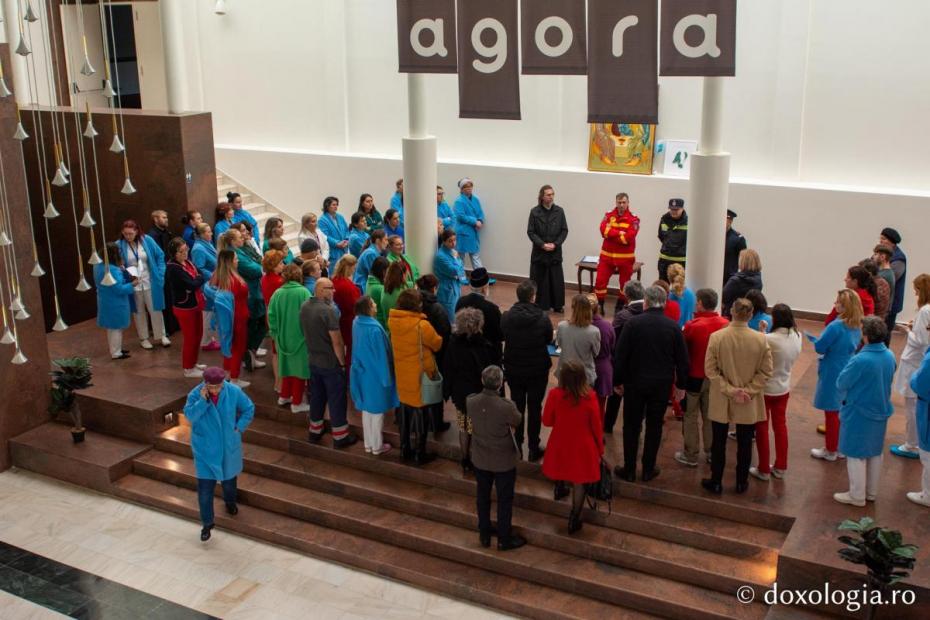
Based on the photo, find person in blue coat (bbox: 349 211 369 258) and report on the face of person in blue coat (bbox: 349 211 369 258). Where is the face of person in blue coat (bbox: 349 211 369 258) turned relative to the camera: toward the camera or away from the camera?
toward the camera

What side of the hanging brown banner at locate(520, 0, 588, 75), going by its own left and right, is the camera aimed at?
front

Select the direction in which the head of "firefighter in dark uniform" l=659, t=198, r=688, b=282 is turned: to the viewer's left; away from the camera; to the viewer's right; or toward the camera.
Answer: toward the camera

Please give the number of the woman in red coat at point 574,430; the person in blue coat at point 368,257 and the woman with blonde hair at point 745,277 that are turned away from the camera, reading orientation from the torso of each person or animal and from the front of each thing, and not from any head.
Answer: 2

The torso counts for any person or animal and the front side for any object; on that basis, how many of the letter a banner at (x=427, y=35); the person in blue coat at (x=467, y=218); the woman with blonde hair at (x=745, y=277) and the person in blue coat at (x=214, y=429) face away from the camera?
1

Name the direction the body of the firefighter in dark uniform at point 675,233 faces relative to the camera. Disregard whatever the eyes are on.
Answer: toward the camera

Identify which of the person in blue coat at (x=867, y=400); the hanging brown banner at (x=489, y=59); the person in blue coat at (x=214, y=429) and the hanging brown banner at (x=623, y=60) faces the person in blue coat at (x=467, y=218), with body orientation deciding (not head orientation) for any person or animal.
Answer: the person in blue coat at (x=867, y=400)

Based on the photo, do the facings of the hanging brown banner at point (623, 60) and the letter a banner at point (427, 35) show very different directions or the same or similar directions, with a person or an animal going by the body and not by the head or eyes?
same or similar directions

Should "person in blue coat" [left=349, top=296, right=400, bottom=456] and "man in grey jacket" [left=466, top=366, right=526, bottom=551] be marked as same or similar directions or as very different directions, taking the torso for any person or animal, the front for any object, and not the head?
same or similar directions

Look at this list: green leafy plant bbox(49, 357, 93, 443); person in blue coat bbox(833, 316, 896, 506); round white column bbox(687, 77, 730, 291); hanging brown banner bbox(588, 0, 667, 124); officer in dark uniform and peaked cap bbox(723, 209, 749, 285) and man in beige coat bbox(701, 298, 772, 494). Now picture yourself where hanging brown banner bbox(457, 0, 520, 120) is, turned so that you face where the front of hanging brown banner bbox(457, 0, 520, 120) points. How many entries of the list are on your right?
1
